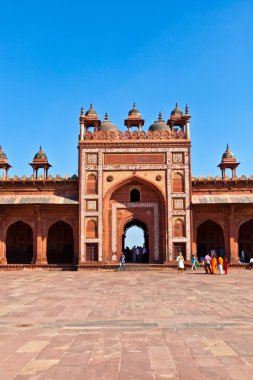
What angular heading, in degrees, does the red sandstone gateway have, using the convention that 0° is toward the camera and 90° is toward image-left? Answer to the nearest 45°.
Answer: approximately 0°
